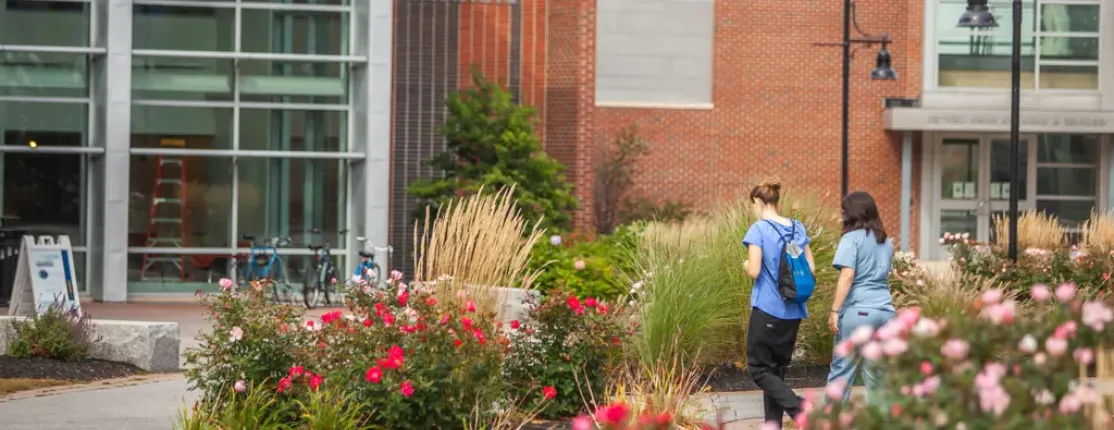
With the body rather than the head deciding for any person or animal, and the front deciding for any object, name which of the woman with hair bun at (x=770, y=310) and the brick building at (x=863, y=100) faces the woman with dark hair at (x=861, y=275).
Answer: the brick building

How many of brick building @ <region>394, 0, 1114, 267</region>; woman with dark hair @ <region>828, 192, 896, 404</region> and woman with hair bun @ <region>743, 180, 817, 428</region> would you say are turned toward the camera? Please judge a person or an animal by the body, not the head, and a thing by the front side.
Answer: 1

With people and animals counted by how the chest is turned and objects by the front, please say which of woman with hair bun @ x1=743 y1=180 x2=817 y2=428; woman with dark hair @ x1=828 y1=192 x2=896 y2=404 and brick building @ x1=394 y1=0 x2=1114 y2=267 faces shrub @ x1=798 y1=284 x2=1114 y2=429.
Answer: the brick building

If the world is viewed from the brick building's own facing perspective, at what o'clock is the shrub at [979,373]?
The shrub is roughly at 12 o'clock from the brick building.

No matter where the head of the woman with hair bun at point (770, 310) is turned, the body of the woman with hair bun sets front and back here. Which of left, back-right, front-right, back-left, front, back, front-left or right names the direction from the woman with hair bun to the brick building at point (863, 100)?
front-right

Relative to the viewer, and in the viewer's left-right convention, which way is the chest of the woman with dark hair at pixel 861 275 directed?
facing away from the viewer and to the left of the viewer

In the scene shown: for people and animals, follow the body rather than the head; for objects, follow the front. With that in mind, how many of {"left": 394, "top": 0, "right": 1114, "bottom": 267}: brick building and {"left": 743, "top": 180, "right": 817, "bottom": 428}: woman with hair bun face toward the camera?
1

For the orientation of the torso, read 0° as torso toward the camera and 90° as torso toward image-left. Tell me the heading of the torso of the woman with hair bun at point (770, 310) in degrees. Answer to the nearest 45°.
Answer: approximately 135°

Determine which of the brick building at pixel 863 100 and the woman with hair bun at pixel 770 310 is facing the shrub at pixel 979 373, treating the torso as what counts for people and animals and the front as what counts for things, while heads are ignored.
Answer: the brick building
